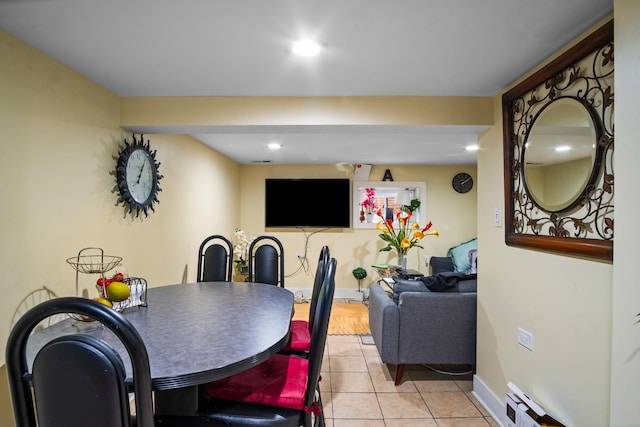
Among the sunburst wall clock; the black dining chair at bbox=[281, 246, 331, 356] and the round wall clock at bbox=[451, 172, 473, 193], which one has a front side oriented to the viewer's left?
the black dining chair

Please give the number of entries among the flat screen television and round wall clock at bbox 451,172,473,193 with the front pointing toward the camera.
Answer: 2

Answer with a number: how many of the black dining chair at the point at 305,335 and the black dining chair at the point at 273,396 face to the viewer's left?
2

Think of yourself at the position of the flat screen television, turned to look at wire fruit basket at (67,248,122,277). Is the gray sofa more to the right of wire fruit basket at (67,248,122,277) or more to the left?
left

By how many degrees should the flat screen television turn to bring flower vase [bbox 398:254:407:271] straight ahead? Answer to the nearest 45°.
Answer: approximately 45° to its left

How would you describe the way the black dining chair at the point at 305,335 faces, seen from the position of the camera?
facing to the left of the viewer

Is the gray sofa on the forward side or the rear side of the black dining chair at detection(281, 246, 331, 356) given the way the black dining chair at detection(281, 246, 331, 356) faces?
on the rear side

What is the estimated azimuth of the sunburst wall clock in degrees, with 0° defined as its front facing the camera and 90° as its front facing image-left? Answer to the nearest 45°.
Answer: approximately 315°

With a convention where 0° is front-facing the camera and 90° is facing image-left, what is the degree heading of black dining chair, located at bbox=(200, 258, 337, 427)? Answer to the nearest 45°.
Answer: approximately 90°

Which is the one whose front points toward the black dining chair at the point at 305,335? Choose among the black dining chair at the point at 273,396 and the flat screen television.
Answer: the flat screen television

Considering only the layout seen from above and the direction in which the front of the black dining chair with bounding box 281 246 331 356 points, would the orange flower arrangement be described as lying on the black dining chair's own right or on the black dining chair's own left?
on the black dining chair's own right

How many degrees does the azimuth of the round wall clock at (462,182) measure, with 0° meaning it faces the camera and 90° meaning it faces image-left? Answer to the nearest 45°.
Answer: approximately 0°
